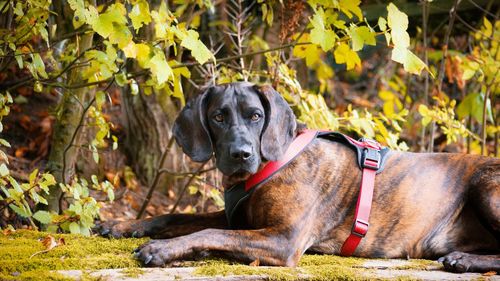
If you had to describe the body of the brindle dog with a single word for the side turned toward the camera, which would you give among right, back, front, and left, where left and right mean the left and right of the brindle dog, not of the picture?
left

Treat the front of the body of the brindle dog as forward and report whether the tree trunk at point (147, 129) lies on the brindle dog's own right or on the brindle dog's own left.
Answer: on the brindle dog's own right

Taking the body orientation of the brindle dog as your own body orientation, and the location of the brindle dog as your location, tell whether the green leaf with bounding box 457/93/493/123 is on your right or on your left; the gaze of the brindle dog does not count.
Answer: on your right
